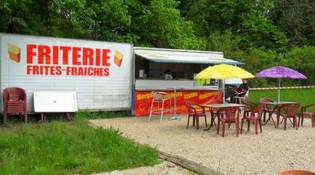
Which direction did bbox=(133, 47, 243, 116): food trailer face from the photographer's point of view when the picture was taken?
facing the viewer and to the right of the viewer

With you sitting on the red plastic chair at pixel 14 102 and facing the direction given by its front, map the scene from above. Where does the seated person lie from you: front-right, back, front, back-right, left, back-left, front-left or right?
left

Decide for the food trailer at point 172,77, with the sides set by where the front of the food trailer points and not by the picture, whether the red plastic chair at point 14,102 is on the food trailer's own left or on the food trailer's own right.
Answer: on the food trailer's own right

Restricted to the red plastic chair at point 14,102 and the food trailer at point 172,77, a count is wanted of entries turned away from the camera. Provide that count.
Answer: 0

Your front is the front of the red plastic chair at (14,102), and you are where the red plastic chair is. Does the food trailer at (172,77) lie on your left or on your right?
on your left

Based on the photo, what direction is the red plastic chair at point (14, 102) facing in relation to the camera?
toward the camera

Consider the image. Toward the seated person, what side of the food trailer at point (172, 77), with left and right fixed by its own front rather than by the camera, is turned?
left

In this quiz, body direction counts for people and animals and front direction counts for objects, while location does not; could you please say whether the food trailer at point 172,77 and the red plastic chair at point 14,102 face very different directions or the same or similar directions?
same or similar directions

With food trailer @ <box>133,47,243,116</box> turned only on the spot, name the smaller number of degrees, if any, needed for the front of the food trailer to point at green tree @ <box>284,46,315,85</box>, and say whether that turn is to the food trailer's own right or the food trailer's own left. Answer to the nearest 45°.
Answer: approximately 90° to the food trailer's own left

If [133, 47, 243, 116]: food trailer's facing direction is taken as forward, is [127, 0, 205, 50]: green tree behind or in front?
behind
